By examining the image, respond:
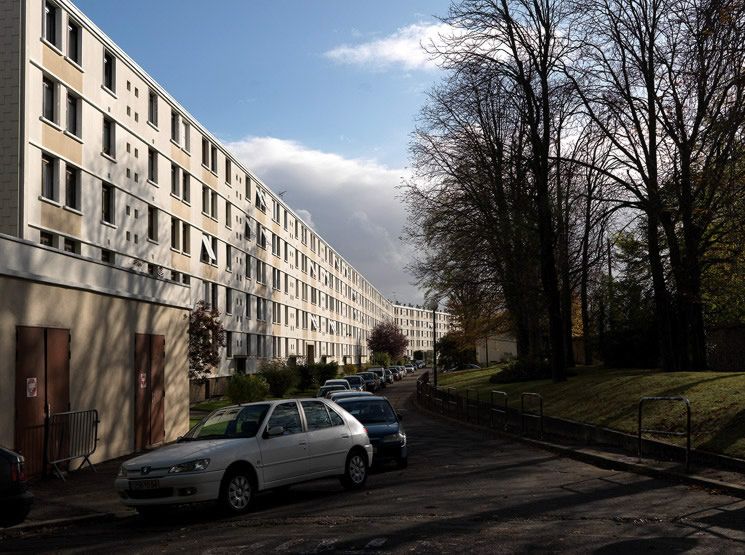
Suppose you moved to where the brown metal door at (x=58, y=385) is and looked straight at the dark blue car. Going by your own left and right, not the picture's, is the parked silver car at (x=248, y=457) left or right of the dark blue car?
right

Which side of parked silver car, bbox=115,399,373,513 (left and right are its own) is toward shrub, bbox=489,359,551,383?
back

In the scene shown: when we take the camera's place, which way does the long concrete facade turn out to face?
facing the viewer and to the right of the viewer

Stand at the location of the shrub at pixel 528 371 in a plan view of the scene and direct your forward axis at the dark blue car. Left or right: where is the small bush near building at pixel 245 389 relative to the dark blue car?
right

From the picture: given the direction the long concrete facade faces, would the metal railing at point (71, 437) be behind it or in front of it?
in front

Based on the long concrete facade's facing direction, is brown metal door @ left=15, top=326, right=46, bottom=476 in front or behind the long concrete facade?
in front

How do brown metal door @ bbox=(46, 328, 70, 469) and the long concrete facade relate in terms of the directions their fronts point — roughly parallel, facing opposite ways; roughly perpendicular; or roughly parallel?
roughly parallel

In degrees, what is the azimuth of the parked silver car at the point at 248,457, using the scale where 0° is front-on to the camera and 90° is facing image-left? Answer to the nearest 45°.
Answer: approximately 45°

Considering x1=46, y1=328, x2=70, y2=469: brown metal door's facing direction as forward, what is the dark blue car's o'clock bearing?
The dark blue car is roughly at 11 o'clock from the brown metal door.

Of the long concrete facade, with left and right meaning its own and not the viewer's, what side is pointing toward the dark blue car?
right

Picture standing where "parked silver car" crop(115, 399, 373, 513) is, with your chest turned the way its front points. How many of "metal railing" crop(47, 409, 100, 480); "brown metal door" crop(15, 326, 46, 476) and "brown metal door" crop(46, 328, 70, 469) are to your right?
3

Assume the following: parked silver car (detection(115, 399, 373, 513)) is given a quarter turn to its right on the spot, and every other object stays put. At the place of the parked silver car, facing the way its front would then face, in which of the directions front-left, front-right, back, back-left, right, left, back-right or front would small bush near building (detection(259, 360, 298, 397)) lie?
front-right

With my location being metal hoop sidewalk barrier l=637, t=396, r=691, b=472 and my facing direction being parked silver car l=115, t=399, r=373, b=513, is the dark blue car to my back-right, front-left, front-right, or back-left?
front-right

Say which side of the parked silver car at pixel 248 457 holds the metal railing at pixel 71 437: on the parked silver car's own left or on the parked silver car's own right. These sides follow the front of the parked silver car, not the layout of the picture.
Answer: on the parked silver car's own right

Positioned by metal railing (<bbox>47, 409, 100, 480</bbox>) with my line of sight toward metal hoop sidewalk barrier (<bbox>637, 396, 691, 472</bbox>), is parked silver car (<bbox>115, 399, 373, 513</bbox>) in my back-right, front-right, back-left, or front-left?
front-right

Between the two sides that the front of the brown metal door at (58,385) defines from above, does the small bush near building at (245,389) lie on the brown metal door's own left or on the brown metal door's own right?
on the brown metal door's own left

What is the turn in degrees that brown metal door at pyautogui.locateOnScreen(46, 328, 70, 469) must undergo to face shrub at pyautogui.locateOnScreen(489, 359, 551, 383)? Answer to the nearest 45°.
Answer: approximately 90° to its left

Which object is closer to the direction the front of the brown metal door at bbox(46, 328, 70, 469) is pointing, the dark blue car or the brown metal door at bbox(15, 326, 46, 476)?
the dark blue car

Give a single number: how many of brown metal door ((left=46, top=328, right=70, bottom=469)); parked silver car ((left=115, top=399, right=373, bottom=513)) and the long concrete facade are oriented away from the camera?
0

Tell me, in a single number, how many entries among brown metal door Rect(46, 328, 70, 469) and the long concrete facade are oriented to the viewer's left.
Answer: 0

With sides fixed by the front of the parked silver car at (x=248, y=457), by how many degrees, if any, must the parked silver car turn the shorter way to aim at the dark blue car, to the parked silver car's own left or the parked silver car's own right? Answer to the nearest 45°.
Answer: approximately 180°
